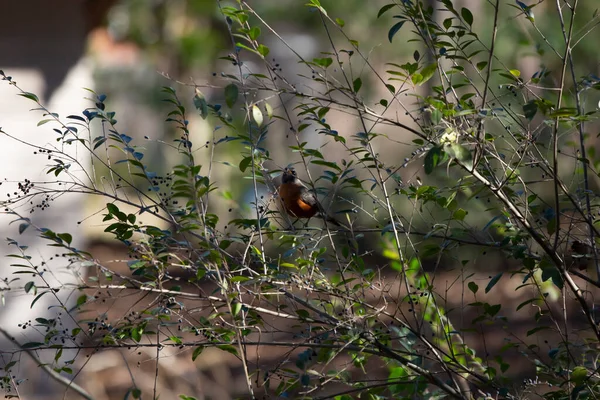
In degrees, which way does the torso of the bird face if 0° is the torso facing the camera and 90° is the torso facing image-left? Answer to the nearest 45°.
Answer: approximately 45°
